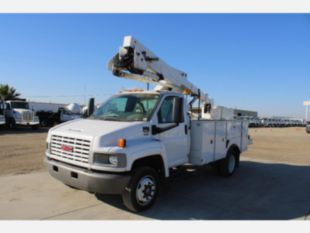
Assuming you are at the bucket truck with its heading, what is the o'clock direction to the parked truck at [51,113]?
The parked truck is roughly at 4 o'clock from the bucket truck.

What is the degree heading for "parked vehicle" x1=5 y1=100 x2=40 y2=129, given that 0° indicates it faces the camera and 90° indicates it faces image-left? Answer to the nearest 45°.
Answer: approximately 315°

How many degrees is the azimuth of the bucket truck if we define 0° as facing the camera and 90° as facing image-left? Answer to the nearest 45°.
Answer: approximately 45°

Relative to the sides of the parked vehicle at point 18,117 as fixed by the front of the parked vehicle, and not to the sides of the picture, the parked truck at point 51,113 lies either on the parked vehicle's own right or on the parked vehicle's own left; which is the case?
on the parked vehicle's own left
